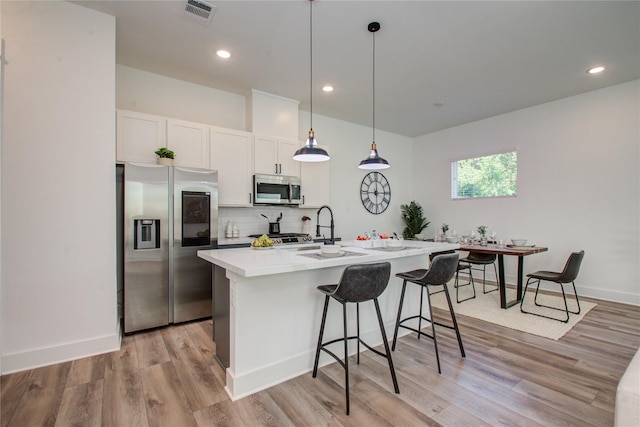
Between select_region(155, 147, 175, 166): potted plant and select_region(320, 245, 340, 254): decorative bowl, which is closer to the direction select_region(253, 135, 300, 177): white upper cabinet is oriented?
the decorative bowl

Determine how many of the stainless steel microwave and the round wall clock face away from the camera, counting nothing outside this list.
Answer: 0

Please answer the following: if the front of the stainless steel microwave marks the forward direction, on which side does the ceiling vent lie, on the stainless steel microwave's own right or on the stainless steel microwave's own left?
on the stainless steel microwave's own right

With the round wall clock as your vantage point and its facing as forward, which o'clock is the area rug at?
The area rug is roughly at 12 o'clock from the round wall clock.

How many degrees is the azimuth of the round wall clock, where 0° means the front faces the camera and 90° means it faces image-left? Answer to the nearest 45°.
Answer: approximately 315°

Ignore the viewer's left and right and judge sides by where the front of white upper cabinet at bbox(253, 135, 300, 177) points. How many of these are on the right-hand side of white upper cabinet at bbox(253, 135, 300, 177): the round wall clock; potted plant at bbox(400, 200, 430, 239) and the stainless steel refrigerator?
1

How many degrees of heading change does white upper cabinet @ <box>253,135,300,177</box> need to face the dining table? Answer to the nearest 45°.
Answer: approximately 45° to its left

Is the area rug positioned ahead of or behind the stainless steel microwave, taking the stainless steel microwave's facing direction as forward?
ahead

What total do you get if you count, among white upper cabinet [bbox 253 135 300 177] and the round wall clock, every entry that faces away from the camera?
0

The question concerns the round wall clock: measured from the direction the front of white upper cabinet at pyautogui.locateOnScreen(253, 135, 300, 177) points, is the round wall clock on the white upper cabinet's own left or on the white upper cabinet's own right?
on the white upper cabinet's own left

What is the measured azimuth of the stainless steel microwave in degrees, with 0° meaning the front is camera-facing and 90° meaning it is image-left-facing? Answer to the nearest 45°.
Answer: approximately 315°

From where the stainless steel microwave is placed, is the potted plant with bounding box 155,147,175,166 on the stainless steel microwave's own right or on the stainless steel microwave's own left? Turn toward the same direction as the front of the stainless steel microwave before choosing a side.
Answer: on the stainless steel microwave's own right
